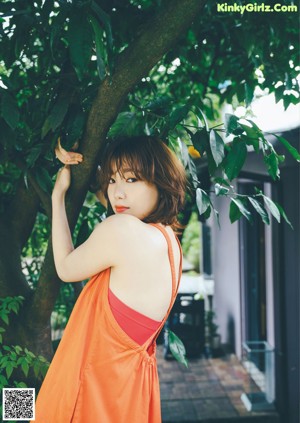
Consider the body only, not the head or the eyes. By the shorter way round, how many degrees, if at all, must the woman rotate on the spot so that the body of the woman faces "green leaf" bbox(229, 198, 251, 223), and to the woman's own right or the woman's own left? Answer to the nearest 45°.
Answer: approximately 90° to the woman's own right

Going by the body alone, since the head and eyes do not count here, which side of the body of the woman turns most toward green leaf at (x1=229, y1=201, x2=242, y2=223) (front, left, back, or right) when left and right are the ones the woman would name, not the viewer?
right

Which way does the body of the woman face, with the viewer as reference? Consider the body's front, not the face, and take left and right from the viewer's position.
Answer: facing away from the viewer and to the left of the viewer
